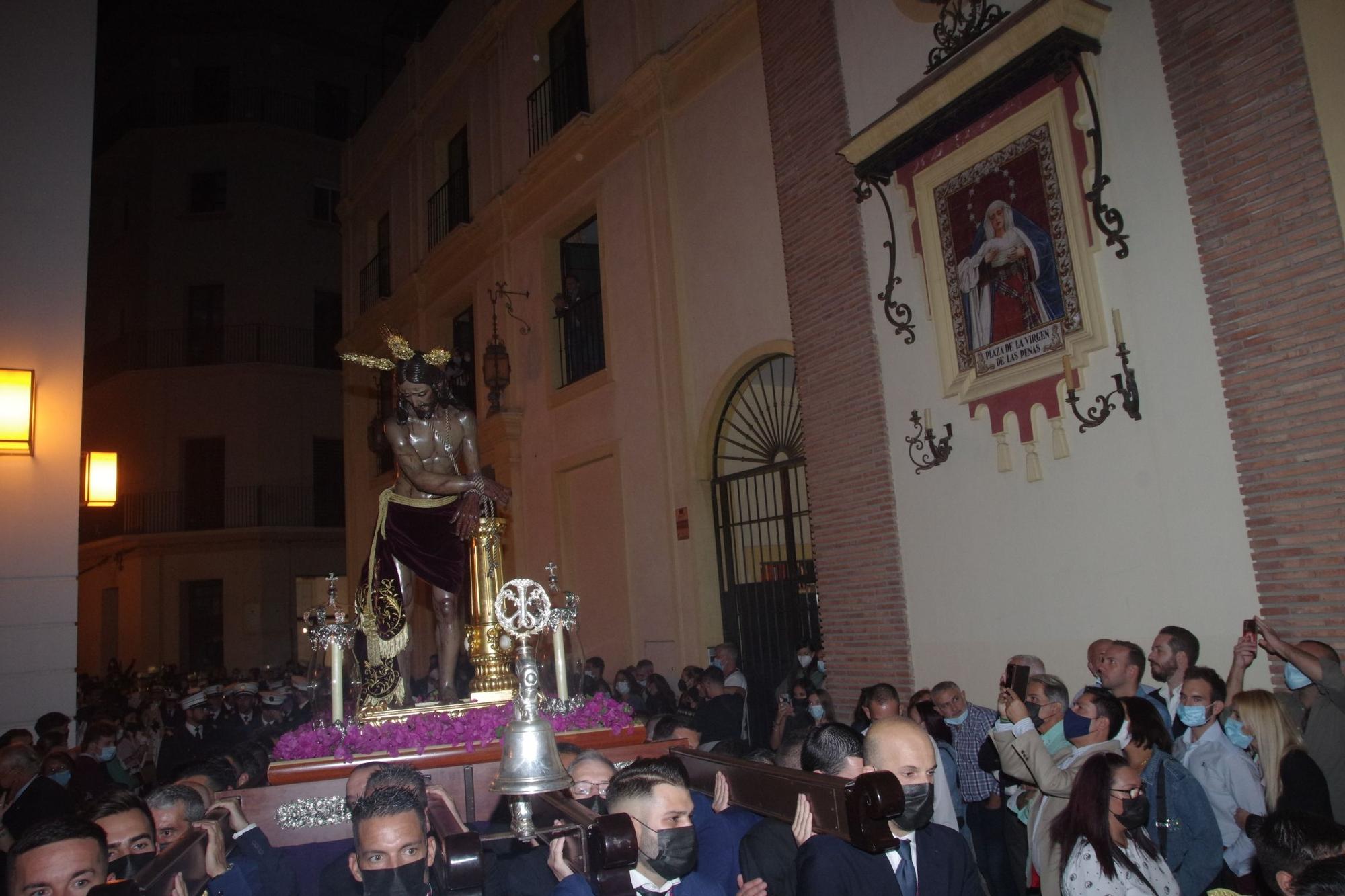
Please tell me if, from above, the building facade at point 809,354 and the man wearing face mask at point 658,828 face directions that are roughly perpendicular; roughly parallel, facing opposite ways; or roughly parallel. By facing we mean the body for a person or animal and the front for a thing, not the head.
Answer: roughly perpendicular

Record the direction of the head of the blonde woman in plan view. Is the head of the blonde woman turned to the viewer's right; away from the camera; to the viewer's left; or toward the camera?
to the viewer's left

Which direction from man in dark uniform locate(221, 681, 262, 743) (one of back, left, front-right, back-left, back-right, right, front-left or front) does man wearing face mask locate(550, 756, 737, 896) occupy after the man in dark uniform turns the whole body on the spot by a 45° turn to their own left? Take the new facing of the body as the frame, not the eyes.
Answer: front-right

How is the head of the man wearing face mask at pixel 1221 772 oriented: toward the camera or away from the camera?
toward the camera

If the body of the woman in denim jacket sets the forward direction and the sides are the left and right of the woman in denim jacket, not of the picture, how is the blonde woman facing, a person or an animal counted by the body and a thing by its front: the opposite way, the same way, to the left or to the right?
the same way

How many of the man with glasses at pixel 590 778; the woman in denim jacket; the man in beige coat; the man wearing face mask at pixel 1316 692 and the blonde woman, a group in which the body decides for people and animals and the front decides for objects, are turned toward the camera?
1

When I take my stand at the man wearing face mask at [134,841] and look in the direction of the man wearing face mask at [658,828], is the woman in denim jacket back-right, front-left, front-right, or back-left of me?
front-left

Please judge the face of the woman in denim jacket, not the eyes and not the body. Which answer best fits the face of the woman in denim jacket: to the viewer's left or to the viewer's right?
to the viewer's left

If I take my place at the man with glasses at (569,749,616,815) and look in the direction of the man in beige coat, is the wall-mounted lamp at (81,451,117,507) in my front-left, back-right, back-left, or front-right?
back-left

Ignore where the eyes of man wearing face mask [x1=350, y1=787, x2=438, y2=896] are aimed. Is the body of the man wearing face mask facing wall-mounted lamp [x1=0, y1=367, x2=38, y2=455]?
no

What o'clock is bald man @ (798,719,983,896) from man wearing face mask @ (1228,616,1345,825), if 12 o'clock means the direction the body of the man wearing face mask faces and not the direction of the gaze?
The bald man is roughly at 10 o'clock from the man wearing face mask.

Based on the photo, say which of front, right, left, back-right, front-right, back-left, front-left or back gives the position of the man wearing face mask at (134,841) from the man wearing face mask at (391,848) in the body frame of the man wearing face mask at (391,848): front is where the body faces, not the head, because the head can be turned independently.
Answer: back-right

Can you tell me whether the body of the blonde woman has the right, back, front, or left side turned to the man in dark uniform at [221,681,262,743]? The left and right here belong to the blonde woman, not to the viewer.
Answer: front

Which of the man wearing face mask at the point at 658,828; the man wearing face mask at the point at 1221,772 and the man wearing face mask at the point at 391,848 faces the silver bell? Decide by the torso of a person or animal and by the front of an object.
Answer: the man wearing face mask at the point at 1221,772

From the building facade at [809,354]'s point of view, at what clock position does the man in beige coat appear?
The man in beige coat is roughly at 10 o'clock from the building facade.

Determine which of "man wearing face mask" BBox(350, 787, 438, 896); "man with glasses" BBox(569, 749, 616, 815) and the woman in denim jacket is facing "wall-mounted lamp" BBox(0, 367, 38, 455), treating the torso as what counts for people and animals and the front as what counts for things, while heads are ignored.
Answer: the woman in denim jacket

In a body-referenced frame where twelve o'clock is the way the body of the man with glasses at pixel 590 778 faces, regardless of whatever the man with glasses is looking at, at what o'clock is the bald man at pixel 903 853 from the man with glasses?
The bald man is roughly at 10 o'clock from the man with glasses.

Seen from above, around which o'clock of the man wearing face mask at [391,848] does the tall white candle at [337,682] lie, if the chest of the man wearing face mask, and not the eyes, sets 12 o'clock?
The tall white candle is roughly at 6 o'clock from the man wearing face mask.

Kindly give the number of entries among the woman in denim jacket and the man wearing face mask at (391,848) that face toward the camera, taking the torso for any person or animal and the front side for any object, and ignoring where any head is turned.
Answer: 1
